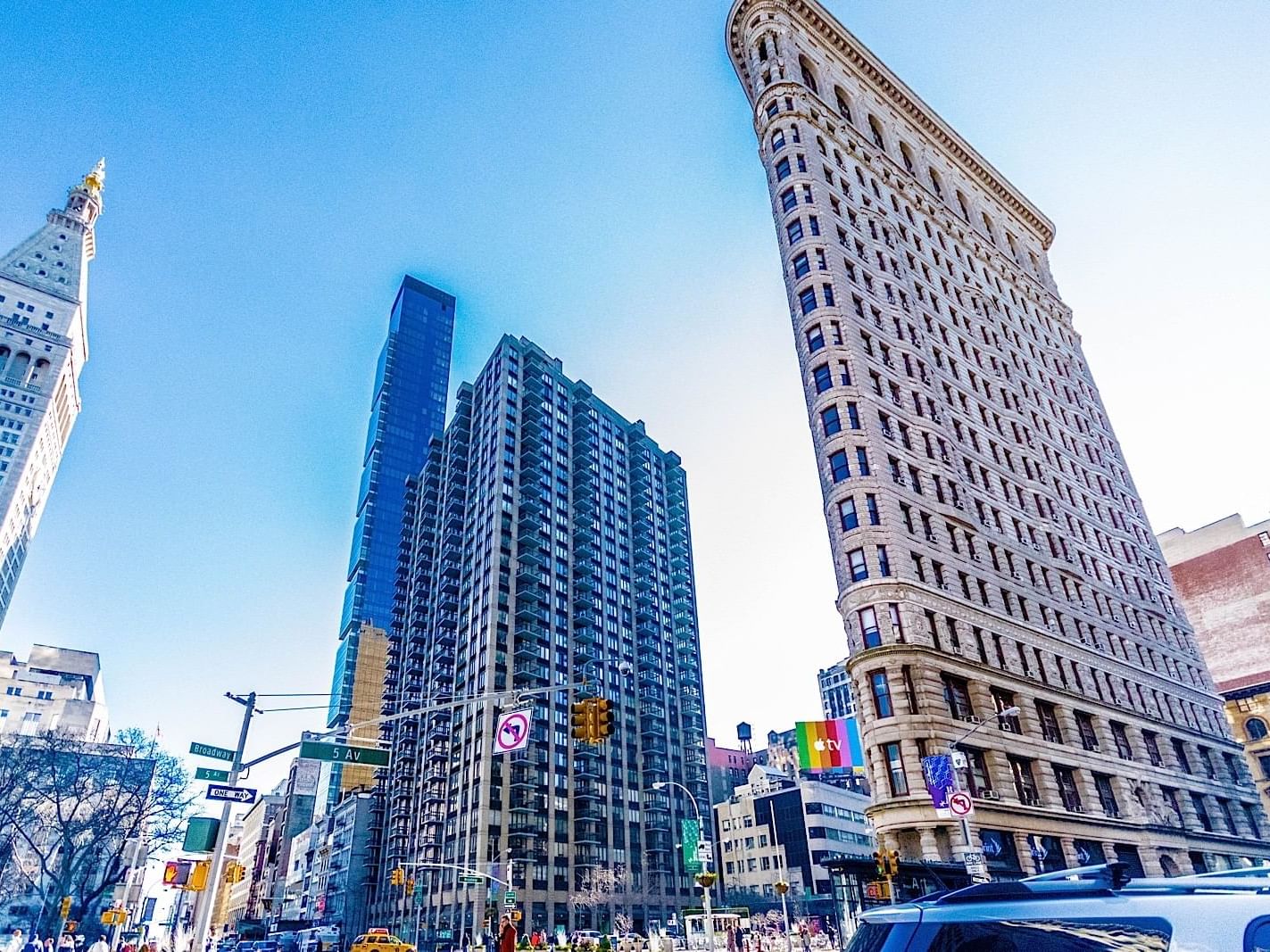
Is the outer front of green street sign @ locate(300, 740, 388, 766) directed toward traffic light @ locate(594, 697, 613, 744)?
no

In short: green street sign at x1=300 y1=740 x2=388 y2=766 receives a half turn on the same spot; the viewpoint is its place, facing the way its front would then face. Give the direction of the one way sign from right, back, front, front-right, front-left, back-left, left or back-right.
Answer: left

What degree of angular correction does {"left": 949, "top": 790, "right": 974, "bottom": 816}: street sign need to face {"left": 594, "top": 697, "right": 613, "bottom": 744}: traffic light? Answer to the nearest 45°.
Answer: approximately 45° to its right

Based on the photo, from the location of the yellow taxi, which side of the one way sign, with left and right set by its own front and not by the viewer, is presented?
back

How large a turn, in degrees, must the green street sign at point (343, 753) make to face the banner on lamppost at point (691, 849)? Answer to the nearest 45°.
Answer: approximately 135° to its left

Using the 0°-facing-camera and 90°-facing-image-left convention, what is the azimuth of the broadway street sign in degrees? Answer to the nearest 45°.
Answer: approximately 0°

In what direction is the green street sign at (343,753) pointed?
toward the camera

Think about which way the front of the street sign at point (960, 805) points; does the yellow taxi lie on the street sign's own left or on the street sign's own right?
on the street sign's own right

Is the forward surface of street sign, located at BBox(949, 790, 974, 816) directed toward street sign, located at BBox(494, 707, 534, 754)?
no

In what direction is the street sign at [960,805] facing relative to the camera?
toward the camera
